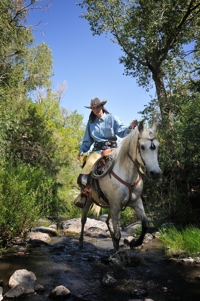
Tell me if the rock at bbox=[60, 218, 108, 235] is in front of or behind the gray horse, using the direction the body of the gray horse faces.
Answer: behind

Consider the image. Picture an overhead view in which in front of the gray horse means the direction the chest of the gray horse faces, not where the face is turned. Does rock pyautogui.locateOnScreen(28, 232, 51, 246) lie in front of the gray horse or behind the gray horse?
behind

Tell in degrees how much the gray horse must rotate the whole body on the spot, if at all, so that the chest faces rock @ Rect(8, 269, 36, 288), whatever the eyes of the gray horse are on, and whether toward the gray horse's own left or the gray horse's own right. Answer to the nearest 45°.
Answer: approximately 90° to the gray horse's own right

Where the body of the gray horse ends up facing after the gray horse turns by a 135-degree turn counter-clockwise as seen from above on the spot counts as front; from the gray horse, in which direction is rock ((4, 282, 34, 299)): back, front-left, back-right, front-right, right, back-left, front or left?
back-left

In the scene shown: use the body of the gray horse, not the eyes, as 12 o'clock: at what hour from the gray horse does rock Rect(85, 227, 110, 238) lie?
The rock is roughly at 7 o'clock from the gray horse.

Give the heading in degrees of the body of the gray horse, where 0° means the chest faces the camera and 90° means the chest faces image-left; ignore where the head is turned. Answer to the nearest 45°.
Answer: approximately 315°
